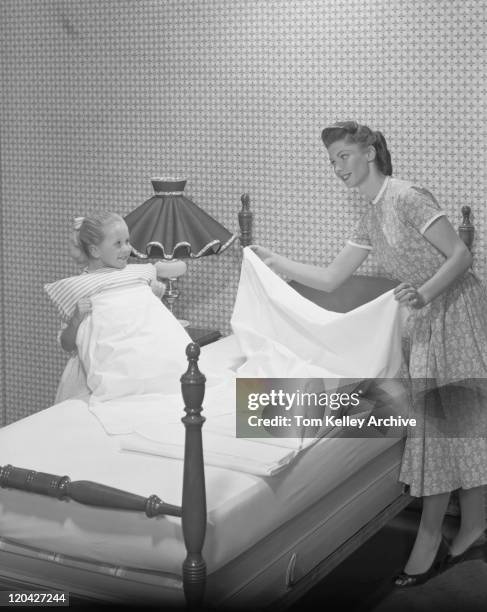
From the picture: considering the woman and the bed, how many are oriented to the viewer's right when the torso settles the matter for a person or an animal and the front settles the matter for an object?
0

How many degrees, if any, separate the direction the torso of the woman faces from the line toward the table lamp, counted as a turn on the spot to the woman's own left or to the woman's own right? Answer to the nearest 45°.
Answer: approximately 90° to the woman's own right

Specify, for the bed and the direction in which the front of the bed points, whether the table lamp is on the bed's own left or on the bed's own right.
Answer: on the bed's own right

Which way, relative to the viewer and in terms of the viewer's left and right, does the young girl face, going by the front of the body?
facing the viewer and to the right of the viewer

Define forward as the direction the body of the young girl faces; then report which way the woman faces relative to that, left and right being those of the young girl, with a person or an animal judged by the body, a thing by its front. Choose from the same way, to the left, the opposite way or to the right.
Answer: to the right

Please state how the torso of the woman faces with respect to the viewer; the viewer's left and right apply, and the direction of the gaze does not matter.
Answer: facing the viewer and to the left of the viewer

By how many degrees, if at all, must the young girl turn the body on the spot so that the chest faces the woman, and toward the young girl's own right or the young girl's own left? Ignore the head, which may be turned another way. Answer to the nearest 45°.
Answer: approximately 45° to the young girl's own left

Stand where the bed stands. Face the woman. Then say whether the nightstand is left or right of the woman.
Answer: left

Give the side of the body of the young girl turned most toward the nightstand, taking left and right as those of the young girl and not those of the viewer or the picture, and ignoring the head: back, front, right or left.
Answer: left

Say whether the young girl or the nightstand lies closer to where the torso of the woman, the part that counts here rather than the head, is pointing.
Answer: the young girl
